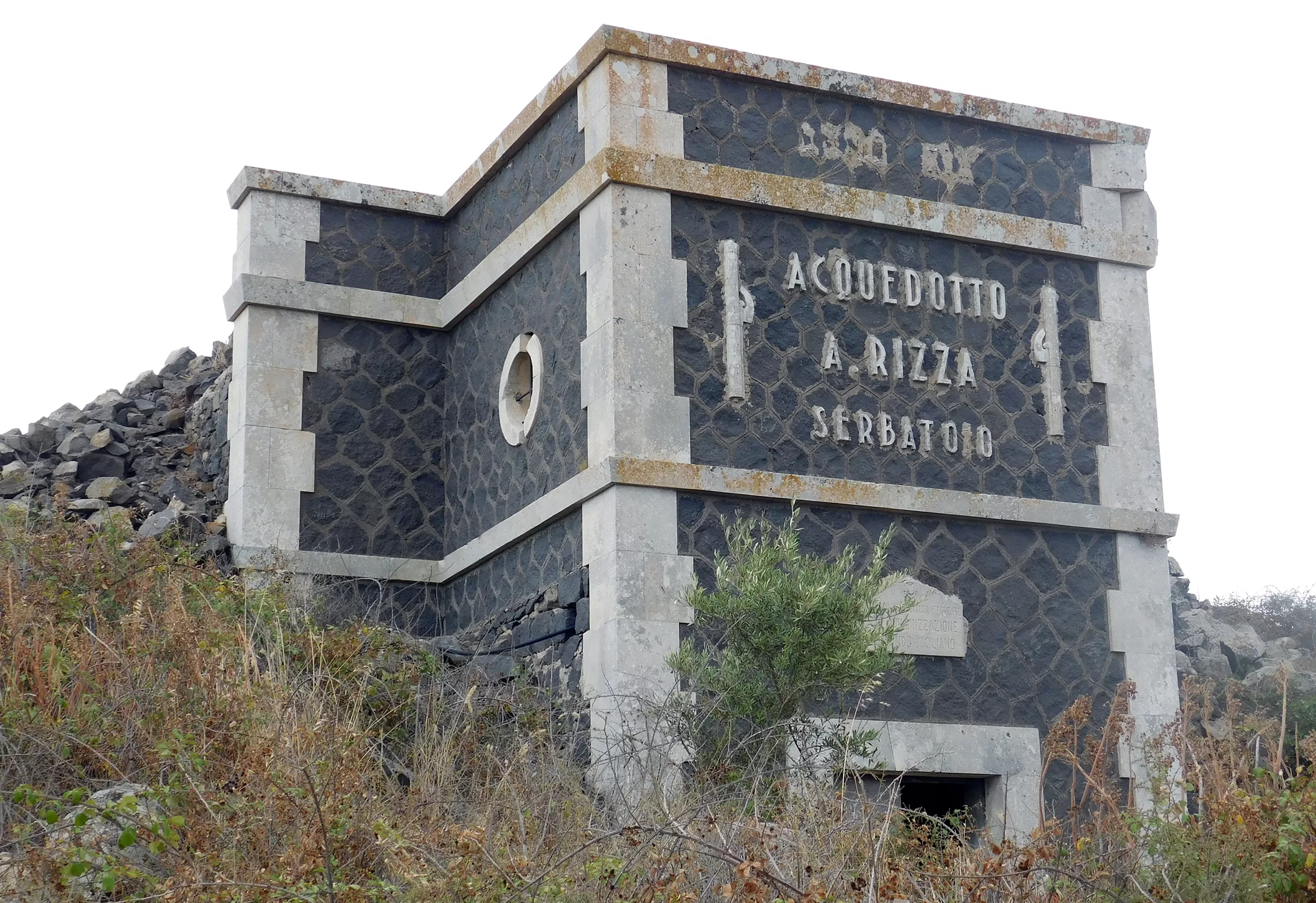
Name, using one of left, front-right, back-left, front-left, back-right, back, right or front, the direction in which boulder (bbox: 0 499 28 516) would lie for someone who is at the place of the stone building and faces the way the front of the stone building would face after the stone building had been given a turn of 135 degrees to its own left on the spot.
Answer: left

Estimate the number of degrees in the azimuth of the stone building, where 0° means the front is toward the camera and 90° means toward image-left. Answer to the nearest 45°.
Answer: approximately 315°

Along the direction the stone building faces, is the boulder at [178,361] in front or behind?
behind

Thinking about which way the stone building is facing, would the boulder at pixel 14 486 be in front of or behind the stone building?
behind

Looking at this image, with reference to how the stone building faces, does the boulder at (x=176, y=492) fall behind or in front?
behind

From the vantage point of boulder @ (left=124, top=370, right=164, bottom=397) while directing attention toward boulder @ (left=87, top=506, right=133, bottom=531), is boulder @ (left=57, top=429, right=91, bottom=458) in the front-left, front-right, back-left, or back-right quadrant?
front-right

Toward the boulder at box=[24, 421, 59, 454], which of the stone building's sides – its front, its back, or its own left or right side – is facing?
back

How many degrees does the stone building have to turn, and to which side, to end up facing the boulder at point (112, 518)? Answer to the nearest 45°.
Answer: approximately 135° to its right

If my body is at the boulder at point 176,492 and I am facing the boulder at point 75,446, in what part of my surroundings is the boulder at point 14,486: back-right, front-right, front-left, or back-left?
front-left

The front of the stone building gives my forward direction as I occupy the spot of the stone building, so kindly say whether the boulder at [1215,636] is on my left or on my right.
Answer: on my left

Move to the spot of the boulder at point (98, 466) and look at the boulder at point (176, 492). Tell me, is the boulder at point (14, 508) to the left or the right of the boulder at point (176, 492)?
right

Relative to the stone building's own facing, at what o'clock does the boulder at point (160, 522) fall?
The boulder is roughly at 5 o'clock from the stone building.

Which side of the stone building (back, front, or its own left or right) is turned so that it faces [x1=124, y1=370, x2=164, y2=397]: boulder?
back

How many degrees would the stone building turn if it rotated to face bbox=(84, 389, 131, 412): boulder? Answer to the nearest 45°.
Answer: approximately 180°
